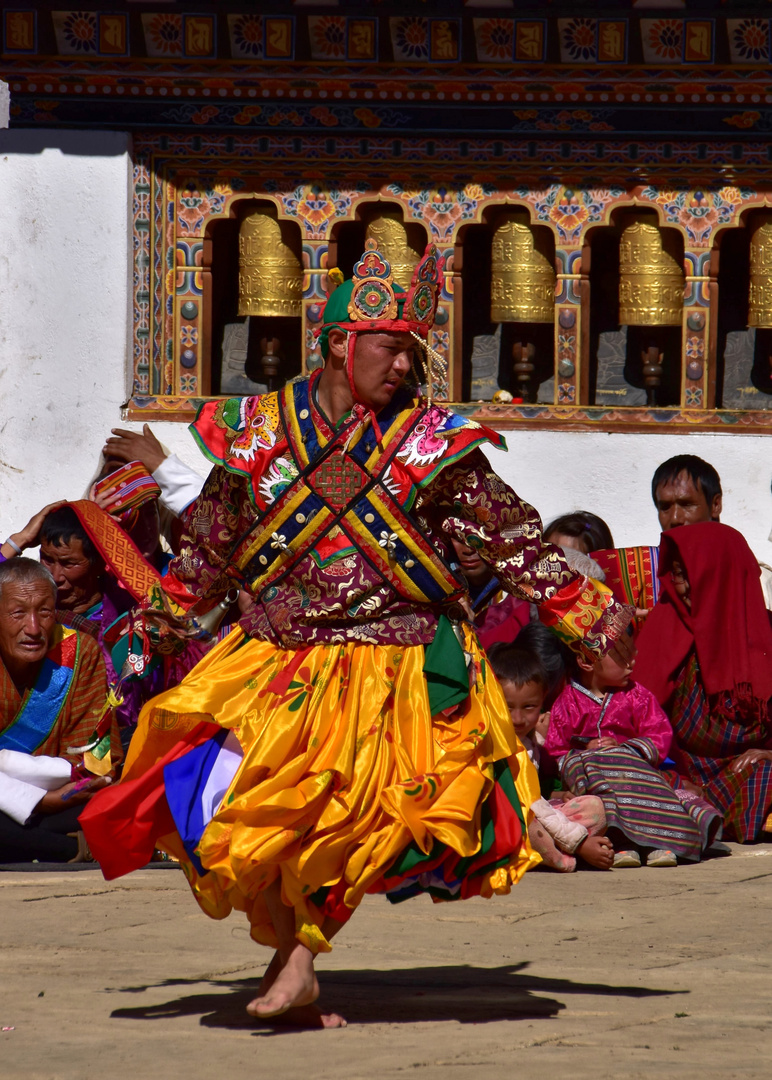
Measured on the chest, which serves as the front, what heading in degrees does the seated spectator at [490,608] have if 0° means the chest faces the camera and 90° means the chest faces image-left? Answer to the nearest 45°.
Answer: approximately 0°

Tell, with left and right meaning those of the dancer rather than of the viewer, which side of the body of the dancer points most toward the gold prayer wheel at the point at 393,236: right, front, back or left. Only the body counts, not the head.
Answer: back

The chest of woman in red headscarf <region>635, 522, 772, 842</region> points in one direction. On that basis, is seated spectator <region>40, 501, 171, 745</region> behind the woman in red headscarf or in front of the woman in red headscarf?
in front

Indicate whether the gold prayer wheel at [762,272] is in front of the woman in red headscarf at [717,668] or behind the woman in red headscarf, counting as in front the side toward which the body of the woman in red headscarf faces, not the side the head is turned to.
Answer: behind

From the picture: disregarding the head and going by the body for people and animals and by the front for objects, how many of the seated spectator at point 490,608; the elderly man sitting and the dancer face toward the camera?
3

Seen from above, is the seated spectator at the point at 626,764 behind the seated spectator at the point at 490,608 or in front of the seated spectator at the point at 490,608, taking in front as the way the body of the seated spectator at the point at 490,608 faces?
in front

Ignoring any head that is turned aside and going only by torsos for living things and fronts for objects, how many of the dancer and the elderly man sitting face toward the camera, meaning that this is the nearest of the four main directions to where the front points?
2

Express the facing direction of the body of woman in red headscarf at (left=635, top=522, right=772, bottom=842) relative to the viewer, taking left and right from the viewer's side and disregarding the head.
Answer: facing the viewer and to the left of the viewer

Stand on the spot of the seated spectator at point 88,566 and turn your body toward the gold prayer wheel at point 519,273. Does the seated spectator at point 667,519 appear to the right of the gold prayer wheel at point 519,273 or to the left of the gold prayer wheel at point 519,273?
right

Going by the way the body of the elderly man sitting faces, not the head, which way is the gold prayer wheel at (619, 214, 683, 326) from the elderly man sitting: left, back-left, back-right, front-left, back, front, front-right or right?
back-left

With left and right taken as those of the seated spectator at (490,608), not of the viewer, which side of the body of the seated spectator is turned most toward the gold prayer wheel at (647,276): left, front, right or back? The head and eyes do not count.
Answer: back

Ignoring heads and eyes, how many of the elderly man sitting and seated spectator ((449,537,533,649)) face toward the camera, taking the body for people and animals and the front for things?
2

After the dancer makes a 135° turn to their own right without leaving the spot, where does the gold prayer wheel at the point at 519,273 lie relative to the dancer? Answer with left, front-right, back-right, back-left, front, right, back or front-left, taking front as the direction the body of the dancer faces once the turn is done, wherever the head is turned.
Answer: front-right

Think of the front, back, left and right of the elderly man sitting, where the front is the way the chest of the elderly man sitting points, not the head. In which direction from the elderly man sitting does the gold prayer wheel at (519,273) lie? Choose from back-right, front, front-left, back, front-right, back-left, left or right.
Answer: back-left
